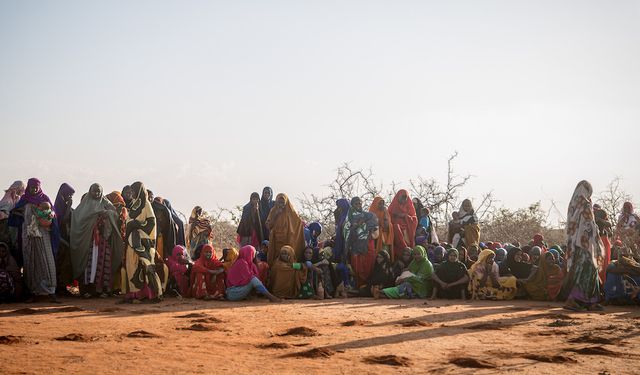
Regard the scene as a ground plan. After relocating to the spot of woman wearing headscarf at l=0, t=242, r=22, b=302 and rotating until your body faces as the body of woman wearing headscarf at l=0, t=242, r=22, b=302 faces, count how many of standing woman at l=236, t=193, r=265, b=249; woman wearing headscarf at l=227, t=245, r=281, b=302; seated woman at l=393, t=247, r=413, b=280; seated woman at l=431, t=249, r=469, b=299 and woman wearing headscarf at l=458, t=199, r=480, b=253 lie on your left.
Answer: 5

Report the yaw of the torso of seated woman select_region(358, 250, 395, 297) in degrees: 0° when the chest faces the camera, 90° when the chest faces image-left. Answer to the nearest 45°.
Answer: approximately 45°

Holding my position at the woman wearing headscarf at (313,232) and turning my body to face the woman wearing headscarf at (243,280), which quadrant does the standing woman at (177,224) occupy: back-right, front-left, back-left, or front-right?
front-right

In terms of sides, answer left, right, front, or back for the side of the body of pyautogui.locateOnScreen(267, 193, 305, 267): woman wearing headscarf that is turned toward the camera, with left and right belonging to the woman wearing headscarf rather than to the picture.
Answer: front

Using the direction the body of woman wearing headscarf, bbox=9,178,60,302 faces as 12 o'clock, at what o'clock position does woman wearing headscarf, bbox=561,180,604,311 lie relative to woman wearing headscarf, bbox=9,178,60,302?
woman wearing headscarf, bbox=561,180,604,311 is roughly at 10 o'clock from woman wearing headscarf, bbox=9,178,60,302.

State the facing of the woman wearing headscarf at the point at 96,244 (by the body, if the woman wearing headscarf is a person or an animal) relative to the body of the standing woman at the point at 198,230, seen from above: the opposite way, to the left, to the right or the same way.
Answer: the same way

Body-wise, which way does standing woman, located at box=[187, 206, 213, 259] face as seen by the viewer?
toward the camera

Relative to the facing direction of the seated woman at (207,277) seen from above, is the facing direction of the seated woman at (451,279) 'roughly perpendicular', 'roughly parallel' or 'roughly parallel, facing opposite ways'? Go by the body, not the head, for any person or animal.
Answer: roughly parallel

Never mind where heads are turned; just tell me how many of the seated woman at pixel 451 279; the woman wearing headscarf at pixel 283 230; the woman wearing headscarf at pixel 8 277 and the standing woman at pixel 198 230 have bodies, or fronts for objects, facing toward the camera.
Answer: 4

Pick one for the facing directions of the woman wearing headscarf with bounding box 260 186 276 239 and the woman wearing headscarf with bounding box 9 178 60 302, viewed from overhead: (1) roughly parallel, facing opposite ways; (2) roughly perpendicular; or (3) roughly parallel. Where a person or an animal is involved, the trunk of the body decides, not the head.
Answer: roughly parallel
